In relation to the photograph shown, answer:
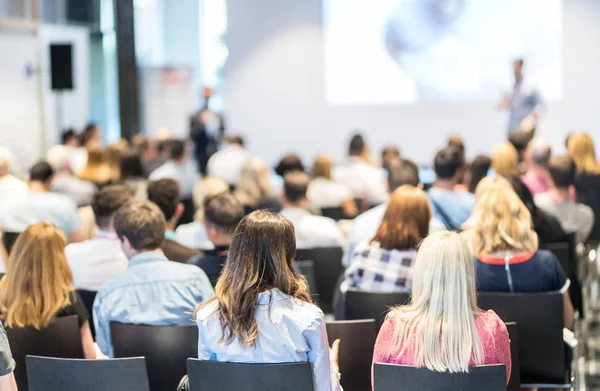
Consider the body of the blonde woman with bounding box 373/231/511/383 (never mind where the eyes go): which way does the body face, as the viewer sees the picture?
away from the camera

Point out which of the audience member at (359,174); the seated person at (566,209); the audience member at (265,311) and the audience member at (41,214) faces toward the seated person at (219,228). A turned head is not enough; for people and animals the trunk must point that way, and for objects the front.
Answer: the audience member at (265,311)

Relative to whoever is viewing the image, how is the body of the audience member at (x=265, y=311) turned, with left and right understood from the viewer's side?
facing away from the viewer

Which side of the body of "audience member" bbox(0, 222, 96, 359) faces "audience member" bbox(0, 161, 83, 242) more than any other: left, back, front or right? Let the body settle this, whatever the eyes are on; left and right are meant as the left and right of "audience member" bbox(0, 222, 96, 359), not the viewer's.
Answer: front

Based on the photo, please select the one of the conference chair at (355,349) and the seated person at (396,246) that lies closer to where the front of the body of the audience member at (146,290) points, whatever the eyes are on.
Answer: the seated person

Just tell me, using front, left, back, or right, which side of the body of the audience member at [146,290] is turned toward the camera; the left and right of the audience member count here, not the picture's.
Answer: back

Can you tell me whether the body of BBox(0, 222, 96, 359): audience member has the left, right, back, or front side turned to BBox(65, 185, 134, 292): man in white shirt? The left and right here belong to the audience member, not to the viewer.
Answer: front

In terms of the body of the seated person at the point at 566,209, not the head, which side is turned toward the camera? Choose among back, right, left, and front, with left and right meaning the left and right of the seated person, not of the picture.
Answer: back

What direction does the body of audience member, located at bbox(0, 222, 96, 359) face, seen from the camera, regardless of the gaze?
away from the camera

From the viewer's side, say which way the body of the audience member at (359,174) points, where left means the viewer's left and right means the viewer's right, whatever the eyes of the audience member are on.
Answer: facing away from the viewer

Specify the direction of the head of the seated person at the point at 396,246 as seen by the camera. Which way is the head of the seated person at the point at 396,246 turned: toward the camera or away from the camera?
away from the camera

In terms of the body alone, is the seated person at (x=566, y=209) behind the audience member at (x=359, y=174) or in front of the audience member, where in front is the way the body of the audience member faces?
behind

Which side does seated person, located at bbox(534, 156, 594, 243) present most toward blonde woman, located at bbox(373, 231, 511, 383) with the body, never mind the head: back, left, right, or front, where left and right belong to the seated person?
back

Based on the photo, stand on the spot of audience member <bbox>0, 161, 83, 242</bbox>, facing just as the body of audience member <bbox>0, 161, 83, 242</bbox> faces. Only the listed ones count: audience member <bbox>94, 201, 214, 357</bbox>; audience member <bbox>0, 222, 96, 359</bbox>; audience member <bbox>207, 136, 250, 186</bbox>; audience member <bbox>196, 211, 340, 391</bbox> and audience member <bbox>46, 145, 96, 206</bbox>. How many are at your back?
3

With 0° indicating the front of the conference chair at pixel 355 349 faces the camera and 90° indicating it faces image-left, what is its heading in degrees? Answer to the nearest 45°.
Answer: approximately 180°

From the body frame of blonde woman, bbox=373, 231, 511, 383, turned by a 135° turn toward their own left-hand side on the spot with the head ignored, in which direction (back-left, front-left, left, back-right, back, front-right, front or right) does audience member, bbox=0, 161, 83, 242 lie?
right
